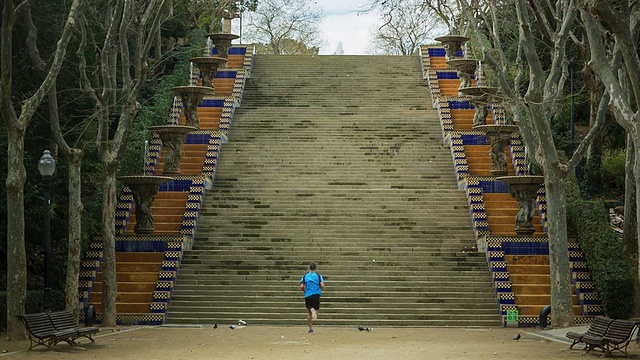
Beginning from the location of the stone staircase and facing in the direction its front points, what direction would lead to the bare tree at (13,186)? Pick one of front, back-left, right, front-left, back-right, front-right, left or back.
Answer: front-right

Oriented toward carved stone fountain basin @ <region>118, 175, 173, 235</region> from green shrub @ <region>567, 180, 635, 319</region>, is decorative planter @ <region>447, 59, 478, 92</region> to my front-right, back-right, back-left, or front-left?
front-right

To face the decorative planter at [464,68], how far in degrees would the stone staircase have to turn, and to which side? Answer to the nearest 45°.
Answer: approximately 135° to its left

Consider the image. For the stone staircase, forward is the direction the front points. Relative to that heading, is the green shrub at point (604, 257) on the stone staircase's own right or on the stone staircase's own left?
on the stone staircase's own left

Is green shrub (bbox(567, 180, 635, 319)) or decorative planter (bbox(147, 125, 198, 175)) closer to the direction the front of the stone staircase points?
the green shrub

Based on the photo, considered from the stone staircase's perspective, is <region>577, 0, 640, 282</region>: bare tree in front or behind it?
in front

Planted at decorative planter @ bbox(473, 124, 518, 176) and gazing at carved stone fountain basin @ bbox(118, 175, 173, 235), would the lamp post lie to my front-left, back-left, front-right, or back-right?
front-left

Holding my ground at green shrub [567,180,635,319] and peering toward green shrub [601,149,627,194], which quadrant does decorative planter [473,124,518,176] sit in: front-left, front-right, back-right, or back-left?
front-left

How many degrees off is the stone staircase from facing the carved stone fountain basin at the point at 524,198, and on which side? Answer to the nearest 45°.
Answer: approximately 90° to its left

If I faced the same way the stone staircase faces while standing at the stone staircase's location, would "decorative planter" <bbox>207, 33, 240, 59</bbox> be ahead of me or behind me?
behind

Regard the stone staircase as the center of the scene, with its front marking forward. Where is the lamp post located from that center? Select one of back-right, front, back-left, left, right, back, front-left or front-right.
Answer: front-right

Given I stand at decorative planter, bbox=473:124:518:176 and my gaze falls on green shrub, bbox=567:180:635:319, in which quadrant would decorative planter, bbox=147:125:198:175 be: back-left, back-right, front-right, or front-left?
back-right

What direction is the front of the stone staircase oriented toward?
toward the camera
